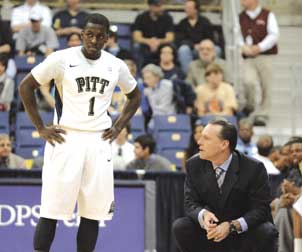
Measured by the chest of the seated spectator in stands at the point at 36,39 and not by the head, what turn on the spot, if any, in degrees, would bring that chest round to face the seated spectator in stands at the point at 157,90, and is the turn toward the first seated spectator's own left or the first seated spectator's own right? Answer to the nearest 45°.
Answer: approximately 45° to the first seated spectator's own left

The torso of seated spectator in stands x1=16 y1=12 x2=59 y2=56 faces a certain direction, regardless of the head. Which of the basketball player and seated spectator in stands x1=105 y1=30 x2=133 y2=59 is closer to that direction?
the basketball player

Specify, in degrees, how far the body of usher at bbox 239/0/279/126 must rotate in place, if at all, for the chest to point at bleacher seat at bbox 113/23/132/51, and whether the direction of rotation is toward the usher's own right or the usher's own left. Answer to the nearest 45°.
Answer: approximately 45° to the usher's own right

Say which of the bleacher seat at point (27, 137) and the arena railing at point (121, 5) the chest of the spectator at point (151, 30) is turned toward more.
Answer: the bleacher seat

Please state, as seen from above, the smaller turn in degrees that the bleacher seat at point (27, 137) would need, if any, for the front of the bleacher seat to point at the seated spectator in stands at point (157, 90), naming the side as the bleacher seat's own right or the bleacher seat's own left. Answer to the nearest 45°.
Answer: approximately 90° to the bleacher seat's own left

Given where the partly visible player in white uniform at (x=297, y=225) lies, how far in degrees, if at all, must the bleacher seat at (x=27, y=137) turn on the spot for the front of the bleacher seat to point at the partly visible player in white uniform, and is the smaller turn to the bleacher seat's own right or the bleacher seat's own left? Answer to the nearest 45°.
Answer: approximately 45° to the bleacher seat's own left

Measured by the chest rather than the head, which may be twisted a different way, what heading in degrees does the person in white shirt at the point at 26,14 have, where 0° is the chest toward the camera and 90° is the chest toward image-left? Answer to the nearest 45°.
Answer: approximately 0°

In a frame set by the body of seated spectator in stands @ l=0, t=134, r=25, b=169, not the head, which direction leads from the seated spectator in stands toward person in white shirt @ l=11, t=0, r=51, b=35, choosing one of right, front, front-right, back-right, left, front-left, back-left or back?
back
